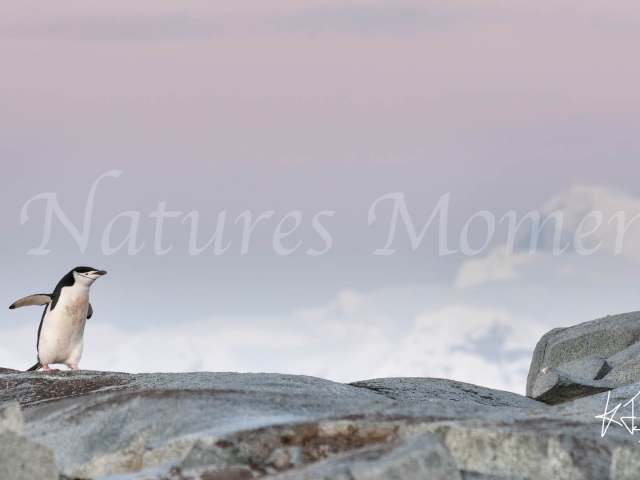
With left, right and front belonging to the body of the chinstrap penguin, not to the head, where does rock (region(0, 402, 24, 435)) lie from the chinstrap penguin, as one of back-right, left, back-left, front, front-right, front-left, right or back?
front-right

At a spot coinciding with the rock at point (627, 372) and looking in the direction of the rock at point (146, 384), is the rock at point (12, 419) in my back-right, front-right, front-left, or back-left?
front-left

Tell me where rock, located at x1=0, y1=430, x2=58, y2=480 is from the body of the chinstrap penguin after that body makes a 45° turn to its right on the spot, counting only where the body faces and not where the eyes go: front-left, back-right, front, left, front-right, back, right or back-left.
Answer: front

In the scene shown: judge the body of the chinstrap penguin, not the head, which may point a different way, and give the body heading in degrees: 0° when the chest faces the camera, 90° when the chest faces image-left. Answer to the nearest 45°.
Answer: approximately 315°

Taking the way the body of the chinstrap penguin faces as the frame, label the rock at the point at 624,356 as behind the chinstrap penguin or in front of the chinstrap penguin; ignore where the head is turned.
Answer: in front

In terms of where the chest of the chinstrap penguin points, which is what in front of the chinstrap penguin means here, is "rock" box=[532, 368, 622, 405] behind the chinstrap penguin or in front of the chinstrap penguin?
in front

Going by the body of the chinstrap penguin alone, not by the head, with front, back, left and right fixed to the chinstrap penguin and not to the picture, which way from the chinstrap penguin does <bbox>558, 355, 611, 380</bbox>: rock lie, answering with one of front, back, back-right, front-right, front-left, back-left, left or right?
front-left

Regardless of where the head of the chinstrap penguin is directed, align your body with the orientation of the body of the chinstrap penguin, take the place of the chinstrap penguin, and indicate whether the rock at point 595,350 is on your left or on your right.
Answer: on your left

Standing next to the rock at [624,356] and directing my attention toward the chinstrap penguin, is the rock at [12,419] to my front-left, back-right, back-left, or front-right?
front-left
